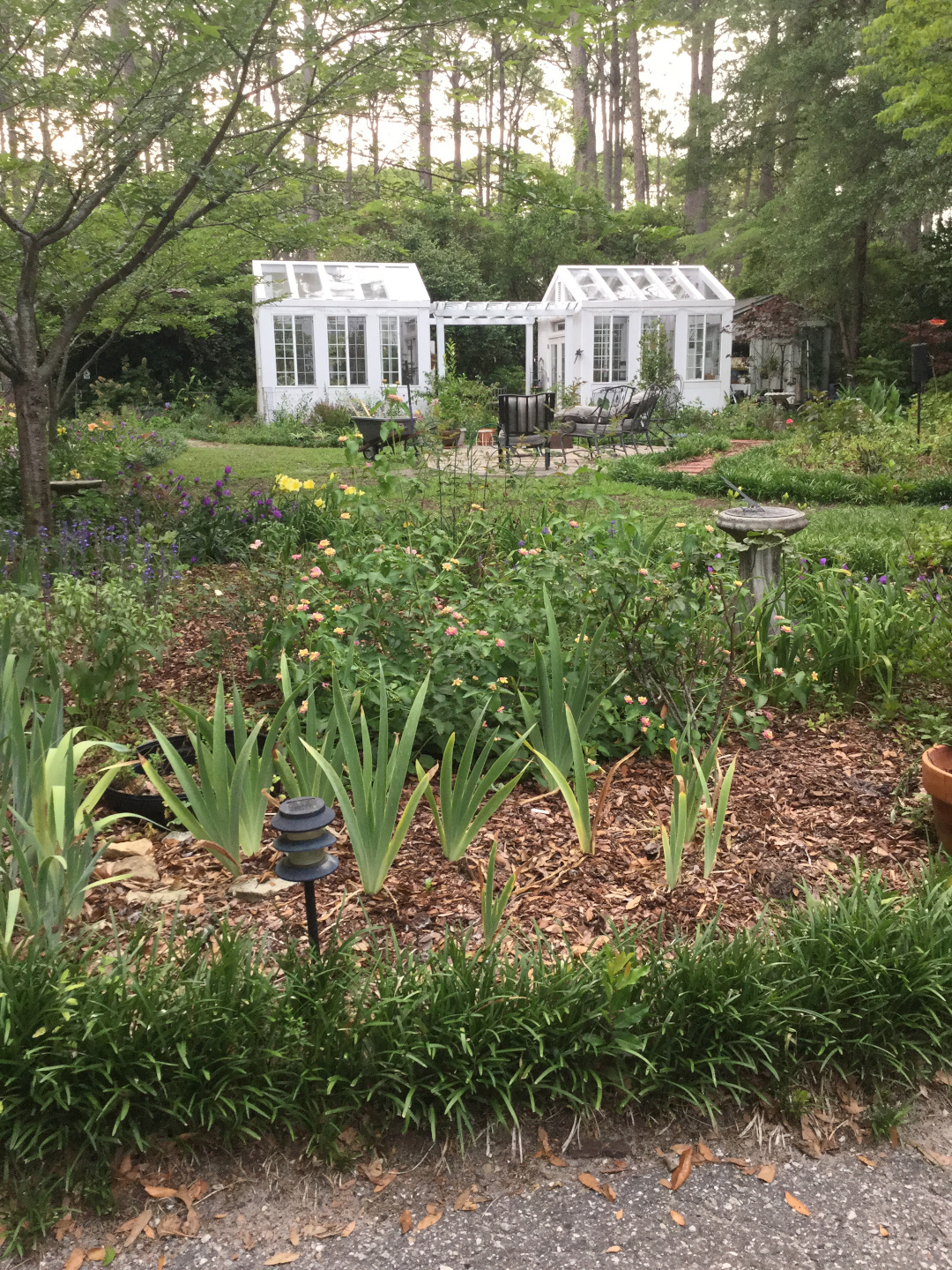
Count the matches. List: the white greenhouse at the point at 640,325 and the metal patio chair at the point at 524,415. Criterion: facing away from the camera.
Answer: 1

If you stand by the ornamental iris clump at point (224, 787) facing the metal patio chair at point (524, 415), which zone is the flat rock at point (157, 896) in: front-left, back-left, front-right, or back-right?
back-left

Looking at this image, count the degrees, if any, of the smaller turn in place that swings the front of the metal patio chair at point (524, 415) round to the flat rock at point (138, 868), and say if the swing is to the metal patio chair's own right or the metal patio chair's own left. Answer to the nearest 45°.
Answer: approximately 180°

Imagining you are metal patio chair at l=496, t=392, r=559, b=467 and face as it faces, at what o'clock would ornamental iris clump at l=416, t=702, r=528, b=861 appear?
The ornamental iris clump is roughly at 6 o'clock from the metal patio chair.

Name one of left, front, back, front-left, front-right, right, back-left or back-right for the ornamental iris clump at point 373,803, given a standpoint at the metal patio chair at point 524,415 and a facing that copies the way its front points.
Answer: back

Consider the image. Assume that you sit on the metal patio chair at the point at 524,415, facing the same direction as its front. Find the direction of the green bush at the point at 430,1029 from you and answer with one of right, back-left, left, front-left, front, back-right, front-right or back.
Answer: back

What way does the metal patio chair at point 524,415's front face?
away from the camera

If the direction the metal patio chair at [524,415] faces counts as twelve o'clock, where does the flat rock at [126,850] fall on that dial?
The flat rock is roughly at 6 o'clock from the metal patio chair.

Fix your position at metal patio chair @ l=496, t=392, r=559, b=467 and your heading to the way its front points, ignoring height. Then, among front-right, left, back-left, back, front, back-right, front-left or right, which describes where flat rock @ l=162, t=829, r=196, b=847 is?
back
